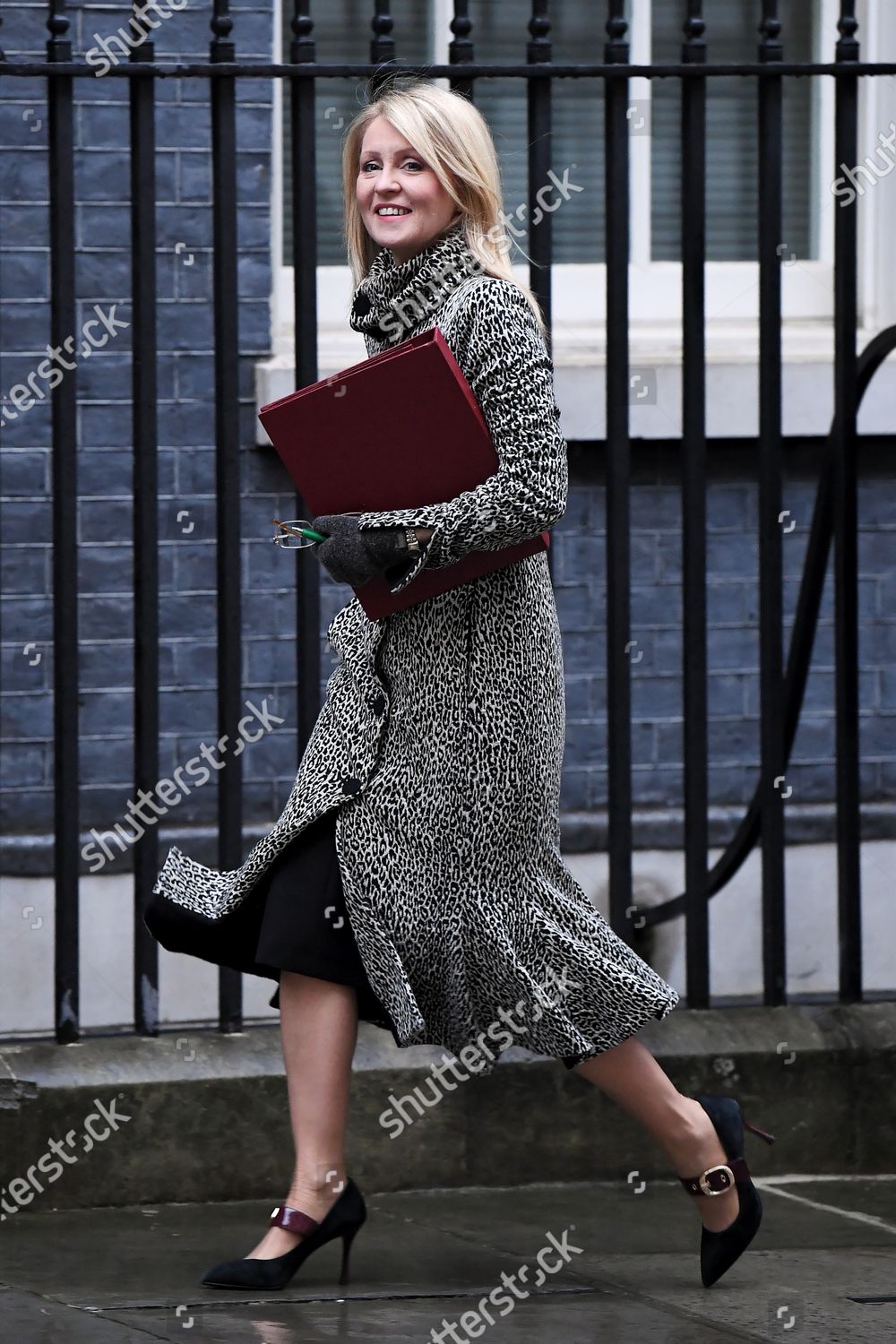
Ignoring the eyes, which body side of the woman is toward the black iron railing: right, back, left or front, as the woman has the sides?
right

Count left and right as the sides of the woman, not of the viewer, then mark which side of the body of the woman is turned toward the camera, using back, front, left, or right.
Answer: left
